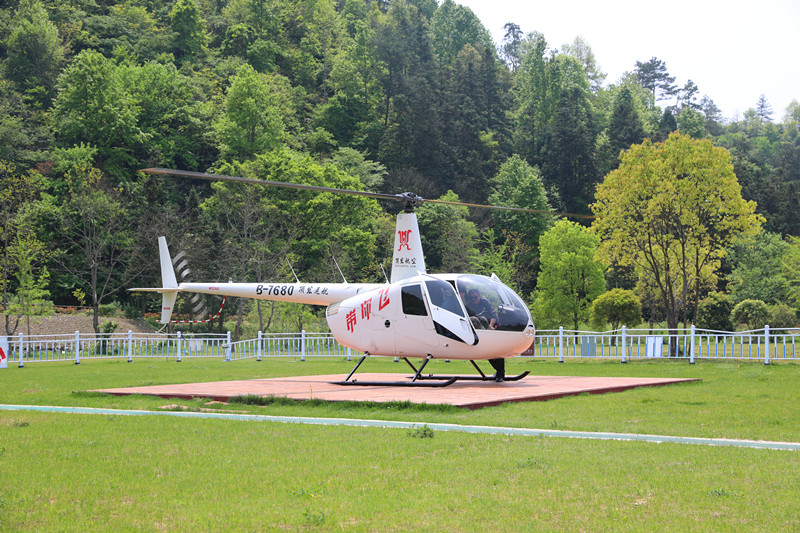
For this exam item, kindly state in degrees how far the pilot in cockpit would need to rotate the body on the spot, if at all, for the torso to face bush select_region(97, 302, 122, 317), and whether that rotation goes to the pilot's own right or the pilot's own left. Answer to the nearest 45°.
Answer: approximately 180°

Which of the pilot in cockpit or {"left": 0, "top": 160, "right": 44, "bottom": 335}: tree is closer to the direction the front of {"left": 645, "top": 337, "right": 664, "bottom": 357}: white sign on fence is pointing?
the pilot in cockpit

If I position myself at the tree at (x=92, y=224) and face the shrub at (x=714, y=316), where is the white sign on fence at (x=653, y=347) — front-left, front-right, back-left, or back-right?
front-right

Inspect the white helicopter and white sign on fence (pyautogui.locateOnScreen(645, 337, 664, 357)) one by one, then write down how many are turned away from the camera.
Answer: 0

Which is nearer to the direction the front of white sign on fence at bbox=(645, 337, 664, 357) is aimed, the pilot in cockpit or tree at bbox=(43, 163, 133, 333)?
the pilot in cockpit

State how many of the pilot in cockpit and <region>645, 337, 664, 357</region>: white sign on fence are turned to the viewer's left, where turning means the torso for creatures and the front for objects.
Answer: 0

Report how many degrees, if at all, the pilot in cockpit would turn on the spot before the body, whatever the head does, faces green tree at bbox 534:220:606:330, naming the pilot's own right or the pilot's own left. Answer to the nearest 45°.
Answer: approximately 135° to the pilot's own left

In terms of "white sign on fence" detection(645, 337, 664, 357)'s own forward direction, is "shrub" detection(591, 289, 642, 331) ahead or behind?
behind

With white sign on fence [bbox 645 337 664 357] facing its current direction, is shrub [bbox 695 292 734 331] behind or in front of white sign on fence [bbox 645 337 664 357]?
behind

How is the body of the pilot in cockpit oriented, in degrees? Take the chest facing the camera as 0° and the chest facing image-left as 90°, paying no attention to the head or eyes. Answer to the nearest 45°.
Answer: approximately 315°

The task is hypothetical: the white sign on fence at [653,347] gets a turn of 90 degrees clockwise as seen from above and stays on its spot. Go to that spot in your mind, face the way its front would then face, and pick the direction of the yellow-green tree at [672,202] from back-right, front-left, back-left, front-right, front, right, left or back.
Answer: right

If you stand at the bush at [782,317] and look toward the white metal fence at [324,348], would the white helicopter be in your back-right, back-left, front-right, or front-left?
front-left

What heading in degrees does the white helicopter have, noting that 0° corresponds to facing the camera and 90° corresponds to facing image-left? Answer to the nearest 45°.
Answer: approximately 315°

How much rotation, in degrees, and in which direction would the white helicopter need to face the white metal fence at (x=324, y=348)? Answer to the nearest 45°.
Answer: approximately 135° to its left

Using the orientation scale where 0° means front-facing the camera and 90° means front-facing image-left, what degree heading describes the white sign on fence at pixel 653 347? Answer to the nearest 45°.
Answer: approximately 0°
